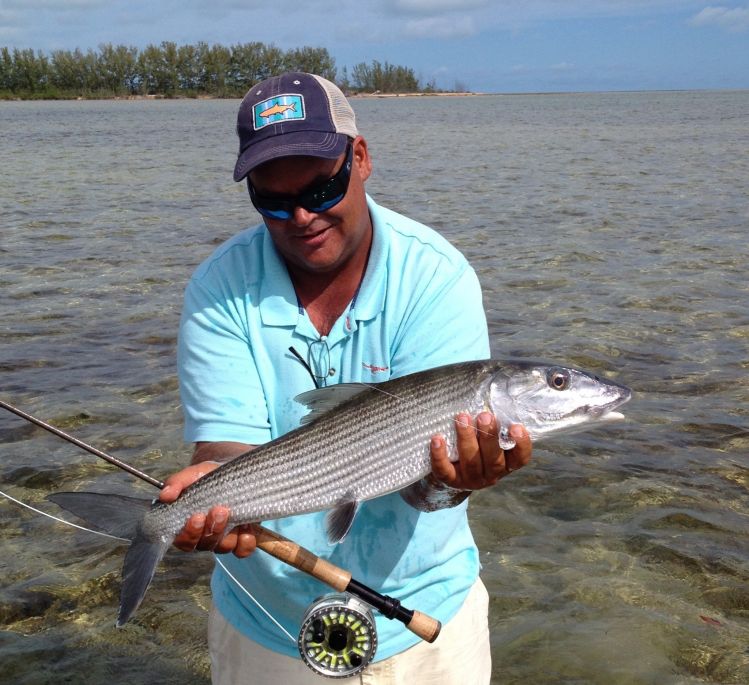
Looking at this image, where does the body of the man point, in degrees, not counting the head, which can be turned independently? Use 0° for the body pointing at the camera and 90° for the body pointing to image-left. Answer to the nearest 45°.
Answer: approximately 0°

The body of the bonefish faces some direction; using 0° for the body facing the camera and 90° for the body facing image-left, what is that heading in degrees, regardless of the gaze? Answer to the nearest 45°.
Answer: approximately 270°
